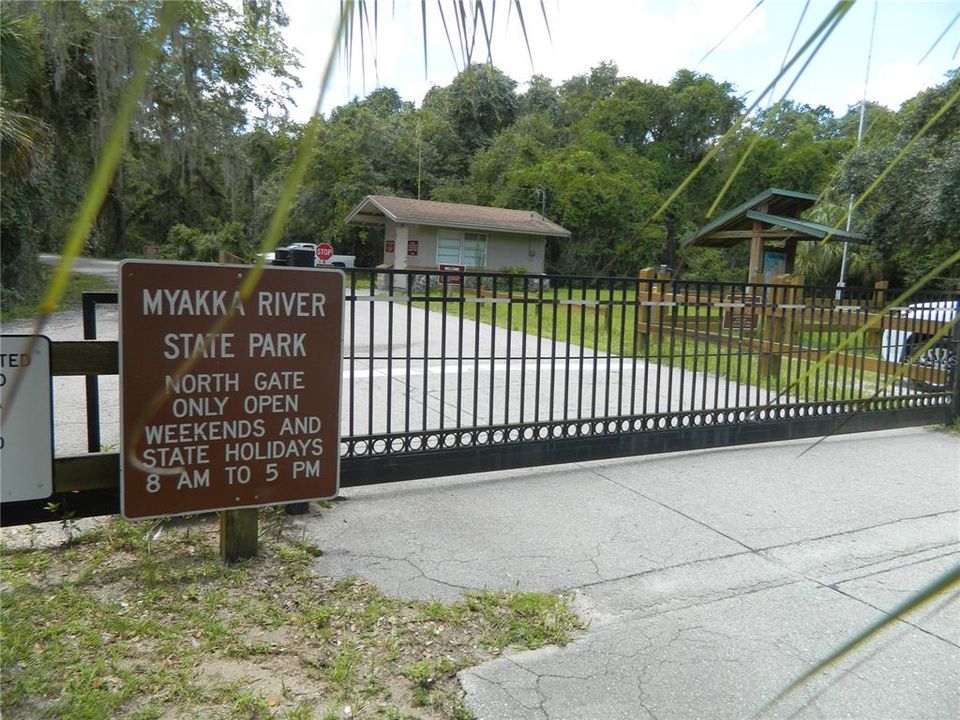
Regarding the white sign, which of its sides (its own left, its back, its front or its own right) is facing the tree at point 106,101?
back

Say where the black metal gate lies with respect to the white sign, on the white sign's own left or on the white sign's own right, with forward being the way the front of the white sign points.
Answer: on the white sign's own left

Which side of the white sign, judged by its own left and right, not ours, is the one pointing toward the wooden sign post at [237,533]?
left

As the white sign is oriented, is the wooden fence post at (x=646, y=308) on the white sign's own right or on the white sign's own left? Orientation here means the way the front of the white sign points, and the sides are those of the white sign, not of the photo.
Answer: on the white sign's own left

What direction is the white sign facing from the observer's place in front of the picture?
facing the viewer

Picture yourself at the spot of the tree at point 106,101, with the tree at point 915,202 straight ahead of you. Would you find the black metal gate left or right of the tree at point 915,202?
right
